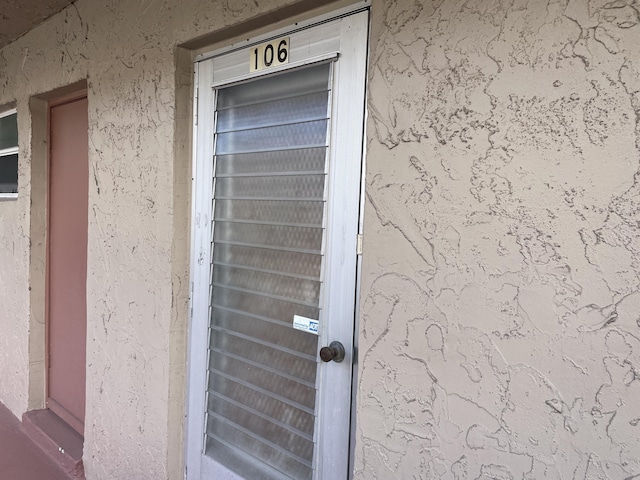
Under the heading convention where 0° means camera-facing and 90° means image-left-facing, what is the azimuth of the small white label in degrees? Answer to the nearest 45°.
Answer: approximately 45°

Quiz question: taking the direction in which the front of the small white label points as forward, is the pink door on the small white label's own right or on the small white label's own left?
on the small white label's own right

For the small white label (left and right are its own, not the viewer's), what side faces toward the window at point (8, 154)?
right
